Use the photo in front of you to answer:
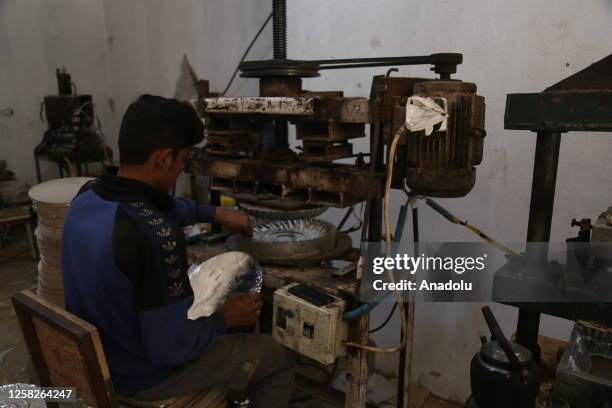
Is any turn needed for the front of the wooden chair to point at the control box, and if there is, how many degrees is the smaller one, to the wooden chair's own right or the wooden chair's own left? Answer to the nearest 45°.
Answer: approximately 45° to the wooden chair's own right

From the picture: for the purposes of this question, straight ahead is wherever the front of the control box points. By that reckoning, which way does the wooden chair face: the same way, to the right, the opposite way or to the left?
the opposite way

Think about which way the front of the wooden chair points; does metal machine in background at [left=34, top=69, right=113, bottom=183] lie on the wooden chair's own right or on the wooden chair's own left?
on the wooden chair's own left

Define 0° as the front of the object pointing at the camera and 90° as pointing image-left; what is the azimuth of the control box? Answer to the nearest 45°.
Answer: approximately 45°

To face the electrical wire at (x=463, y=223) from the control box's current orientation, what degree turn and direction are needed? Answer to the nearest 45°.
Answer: approximately 180°

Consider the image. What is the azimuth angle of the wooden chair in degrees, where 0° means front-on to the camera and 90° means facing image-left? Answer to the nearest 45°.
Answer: approximately 225°

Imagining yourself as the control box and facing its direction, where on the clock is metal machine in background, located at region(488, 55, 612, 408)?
The metal machine in background is roughly at 8 o'clock from the control box.
